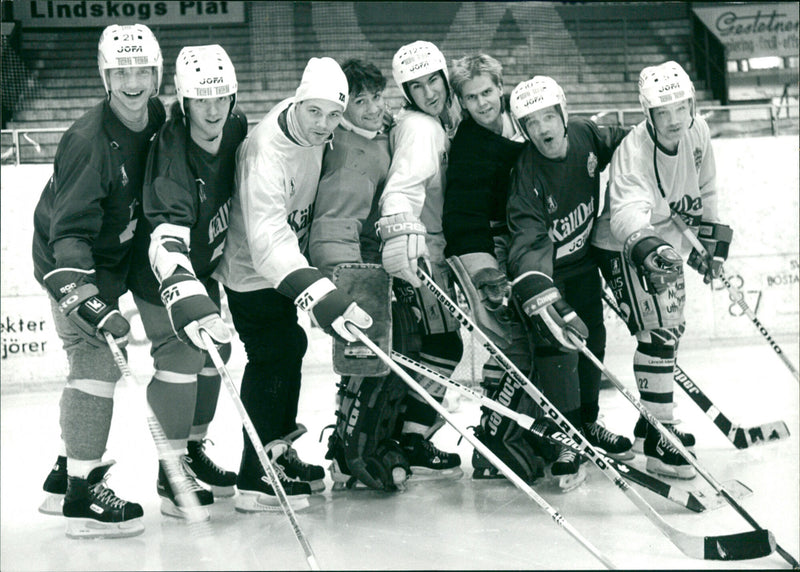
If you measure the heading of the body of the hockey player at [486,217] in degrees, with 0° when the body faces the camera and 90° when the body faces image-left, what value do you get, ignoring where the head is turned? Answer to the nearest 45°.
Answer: approximately 315°

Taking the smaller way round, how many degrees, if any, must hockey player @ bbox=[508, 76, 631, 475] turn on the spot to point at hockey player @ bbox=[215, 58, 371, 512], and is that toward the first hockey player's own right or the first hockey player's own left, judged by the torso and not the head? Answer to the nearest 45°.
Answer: approximately 45° to the first hockey player's own right

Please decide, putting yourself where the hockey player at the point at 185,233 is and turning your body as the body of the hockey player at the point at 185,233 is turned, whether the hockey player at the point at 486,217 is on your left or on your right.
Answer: on your left

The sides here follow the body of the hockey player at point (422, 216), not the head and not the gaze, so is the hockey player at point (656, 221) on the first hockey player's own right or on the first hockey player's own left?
on the first hockey player's own left

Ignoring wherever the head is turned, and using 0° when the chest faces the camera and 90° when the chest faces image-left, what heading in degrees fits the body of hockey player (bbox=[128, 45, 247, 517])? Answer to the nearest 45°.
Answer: approximately 315°

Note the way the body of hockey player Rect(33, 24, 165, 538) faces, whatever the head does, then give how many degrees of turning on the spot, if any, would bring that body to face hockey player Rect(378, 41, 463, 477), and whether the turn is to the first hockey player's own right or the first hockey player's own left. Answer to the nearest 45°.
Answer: approximately 45° to the first hockey player's own left

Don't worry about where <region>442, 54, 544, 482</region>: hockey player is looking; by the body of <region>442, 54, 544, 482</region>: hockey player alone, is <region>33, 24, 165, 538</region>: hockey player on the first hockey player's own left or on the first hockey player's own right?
on the first hockey player's own right
